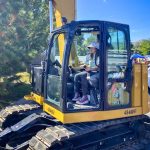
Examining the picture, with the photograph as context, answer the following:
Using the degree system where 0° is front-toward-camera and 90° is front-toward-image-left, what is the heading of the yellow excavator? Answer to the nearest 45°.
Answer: approximately 45°

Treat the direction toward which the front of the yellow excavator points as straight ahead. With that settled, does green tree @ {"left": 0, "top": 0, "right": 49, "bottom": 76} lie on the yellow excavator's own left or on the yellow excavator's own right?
on the yellow excavator's own right
